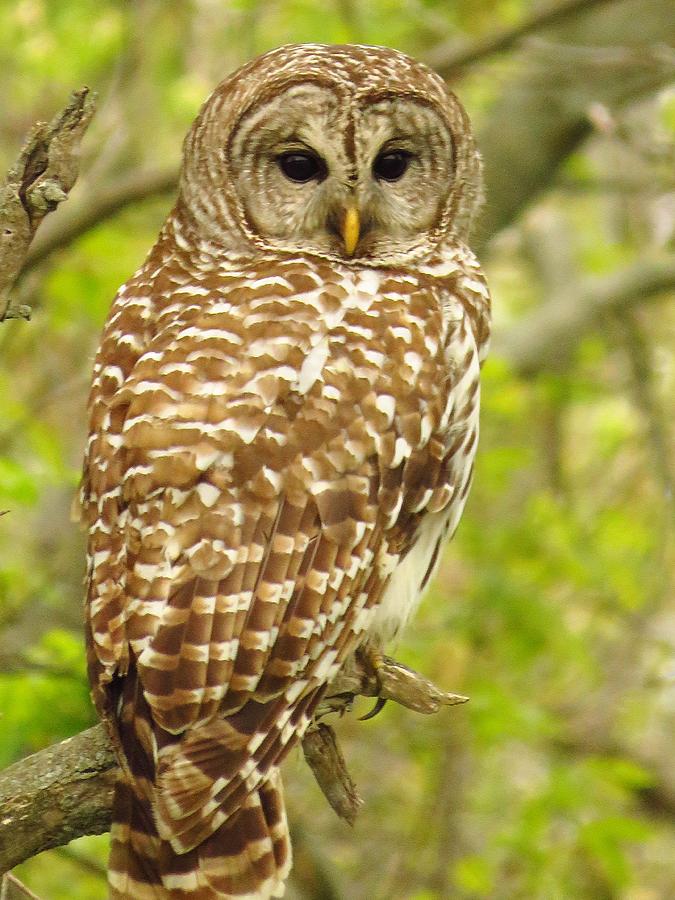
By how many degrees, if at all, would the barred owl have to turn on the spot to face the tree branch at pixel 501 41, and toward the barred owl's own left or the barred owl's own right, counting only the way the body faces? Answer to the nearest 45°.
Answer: approximately 45° to the barred owl's own left

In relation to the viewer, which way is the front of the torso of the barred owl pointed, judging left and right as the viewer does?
facing away from the viewer and to the right of the viewer

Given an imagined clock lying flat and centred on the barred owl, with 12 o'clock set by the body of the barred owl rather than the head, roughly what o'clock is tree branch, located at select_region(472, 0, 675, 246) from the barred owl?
The tree branch is roughly at 11 o'clock from the barred owl.
